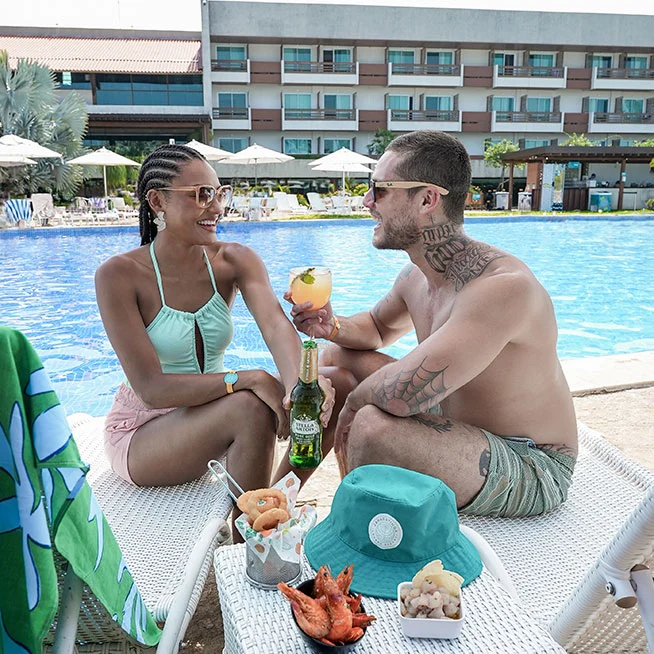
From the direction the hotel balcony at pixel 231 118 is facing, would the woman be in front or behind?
in front

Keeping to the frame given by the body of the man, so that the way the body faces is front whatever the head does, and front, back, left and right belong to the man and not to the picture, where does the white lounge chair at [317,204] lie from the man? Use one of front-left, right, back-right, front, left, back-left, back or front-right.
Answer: right

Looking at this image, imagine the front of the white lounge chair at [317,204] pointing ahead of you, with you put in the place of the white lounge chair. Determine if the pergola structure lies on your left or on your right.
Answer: on your left

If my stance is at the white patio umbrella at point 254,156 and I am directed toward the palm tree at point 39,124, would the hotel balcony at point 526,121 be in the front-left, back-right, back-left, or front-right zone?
back-right

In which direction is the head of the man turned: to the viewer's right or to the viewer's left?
to the viewer's left

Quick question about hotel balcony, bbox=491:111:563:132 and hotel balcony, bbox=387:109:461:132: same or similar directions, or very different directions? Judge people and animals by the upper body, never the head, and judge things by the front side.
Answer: same or similar directions

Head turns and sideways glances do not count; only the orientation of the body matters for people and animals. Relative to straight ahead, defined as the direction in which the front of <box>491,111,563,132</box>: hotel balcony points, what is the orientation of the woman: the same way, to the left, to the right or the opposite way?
to the left

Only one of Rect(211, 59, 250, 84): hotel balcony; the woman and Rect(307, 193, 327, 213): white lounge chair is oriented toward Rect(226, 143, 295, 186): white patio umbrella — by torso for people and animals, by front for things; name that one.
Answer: the hotel balcony

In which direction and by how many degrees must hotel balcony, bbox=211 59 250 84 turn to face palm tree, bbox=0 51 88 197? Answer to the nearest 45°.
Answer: approximately 45° to its right

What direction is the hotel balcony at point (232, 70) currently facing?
toward the camera

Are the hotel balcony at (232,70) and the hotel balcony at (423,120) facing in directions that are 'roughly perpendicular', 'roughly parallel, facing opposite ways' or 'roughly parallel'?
roughly parallel

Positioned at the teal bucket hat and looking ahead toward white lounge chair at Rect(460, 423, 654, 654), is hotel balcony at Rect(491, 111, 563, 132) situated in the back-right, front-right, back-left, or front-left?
front-left

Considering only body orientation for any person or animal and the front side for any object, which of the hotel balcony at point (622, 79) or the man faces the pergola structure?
the hotel balcony

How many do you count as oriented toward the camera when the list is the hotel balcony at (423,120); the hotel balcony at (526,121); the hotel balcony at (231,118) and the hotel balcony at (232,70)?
4

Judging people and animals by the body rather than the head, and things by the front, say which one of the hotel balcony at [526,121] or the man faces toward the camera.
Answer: the hotel balcony

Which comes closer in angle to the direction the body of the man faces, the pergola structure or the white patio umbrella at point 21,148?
the white patio umbrella

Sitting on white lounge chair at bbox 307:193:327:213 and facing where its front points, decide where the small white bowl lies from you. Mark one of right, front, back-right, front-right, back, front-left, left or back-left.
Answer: front-right

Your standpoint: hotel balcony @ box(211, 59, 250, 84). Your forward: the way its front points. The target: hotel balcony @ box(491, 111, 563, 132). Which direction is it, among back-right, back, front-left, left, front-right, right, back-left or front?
left

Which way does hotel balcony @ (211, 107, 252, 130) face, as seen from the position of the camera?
facing the viewer

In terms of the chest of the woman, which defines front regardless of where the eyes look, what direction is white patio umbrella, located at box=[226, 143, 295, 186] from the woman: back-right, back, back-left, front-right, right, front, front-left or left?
back-left

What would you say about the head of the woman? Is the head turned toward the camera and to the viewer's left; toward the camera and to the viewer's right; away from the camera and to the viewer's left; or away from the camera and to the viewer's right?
toward the camera and to the viewer's right
